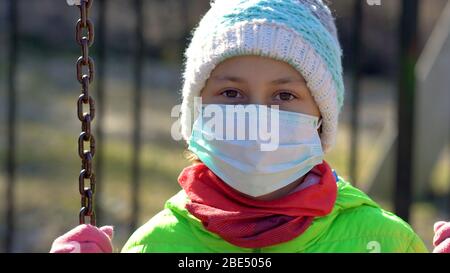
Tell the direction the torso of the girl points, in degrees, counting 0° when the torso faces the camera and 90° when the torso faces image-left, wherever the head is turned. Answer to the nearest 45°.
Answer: approximately 0°
